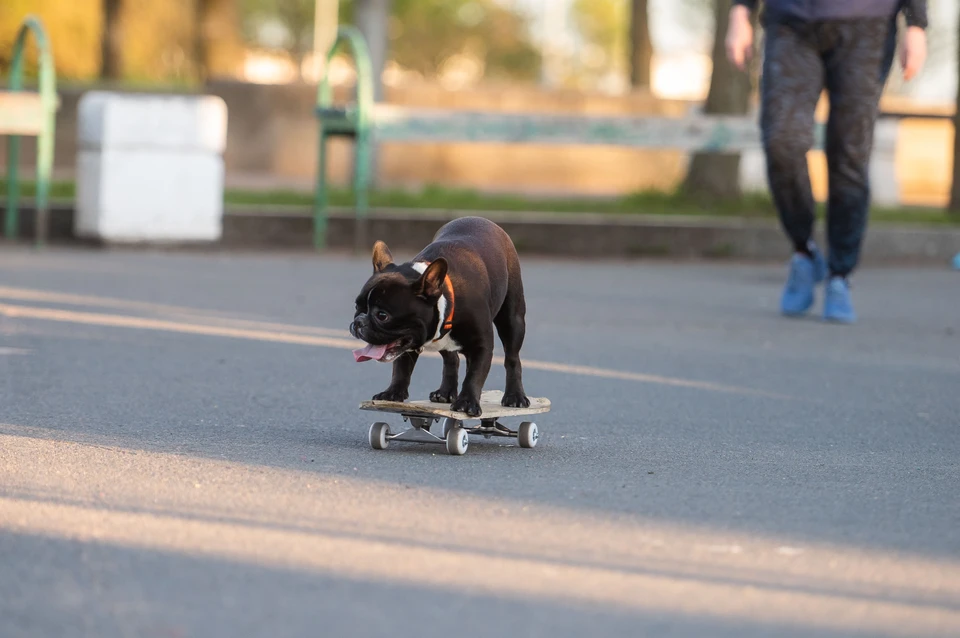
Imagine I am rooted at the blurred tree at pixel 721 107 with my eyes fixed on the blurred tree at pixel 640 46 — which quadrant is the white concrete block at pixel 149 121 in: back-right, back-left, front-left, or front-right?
back-left

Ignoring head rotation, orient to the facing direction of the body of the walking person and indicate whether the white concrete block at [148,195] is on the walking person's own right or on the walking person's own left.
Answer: on the walking person's own right

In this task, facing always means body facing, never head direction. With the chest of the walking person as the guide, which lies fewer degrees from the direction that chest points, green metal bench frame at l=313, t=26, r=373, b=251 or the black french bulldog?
the black french bulldog

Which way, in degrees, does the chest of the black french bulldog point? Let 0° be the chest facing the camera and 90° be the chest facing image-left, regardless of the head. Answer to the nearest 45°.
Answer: approximately 45°

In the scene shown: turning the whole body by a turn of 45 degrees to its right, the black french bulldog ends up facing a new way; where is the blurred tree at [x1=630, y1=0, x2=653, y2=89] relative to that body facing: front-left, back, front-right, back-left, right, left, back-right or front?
right

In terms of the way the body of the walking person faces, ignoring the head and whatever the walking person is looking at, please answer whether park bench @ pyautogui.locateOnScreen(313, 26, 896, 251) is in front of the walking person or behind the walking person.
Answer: behind

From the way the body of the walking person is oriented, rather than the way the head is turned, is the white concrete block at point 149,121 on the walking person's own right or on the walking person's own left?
on the walking person's own right

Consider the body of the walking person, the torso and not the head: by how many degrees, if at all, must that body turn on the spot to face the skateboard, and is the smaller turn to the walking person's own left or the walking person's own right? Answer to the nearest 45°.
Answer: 0° — they already face it

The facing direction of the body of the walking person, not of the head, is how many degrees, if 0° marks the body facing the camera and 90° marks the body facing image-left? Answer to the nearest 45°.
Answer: approximately 0°
